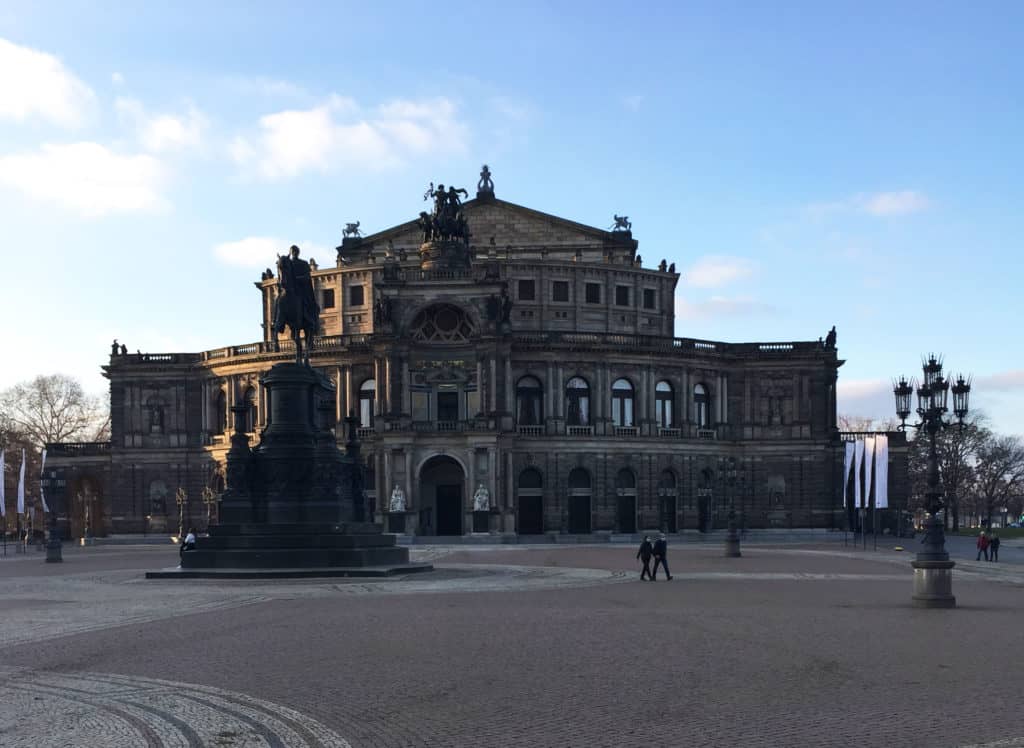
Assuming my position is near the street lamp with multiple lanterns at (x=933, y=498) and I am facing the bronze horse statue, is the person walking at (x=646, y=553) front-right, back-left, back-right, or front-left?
front-right

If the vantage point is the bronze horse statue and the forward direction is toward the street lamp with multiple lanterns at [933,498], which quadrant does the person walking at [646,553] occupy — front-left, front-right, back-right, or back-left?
front-left

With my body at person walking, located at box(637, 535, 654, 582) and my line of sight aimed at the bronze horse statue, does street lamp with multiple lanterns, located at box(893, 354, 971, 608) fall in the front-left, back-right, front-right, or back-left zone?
back-left

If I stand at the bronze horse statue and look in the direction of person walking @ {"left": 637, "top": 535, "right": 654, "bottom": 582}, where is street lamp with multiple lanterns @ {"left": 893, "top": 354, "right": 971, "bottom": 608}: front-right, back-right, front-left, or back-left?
front-right

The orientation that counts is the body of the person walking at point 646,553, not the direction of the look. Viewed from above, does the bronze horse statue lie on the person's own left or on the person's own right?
on the person's own right

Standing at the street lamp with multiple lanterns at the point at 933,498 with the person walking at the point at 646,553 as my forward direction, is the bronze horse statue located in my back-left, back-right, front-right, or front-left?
front-left

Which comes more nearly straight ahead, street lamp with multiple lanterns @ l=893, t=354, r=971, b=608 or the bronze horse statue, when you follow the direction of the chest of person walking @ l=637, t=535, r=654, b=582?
the street lamp with multiple lanterns

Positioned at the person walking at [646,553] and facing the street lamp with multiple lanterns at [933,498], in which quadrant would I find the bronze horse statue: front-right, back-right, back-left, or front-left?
back-right
